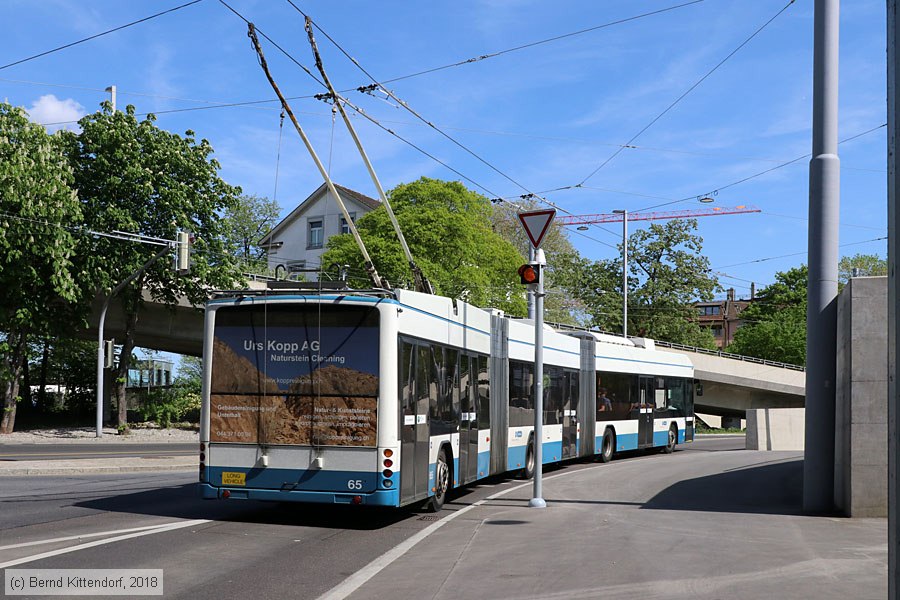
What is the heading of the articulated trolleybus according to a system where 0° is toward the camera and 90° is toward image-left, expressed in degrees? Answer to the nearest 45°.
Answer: approximately 225°

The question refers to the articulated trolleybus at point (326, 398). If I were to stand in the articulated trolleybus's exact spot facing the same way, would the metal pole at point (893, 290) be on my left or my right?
on my right

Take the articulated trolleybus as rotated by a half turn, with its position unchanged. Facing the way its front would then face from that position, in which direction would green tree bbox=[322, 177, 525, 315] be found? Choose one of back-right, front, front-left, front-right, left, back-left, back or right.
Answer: back-right

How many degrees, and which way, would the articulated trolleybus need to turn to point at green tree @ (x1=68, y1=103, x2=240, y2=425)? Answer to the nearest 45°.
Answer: approximately 45° to its left

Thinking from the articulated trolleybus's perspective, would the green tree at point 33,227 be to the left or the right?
on its left
